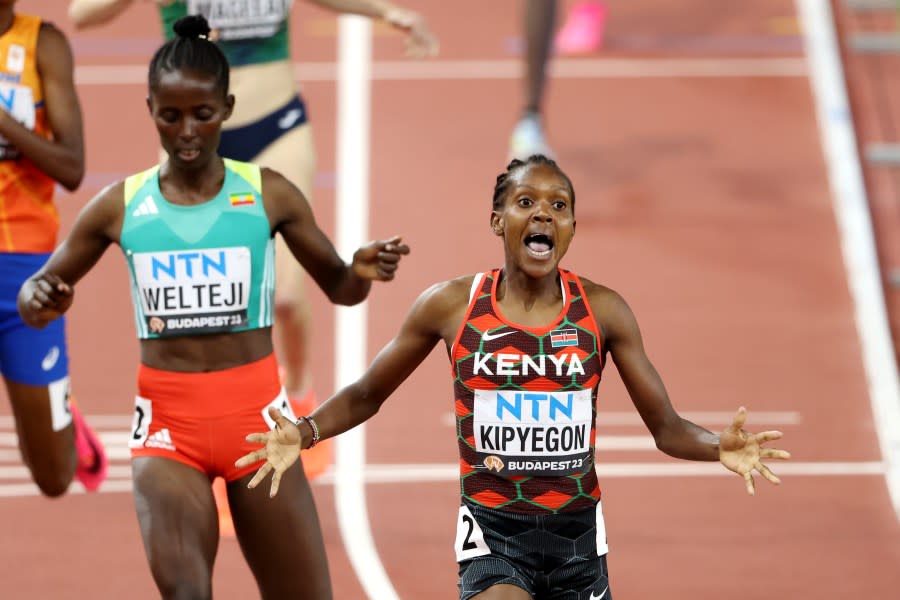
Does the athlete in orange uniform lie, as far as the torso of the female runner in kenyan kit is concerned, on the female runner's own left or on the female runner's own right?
on the female runner's own right

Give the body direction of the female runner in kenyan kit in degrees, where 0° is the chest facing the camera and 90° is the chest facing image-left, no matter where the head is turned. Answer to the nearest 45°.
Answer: approximately 0°

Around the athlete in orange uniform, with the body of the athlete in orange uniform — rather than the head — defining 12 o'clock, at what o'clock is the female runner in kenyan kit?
The female runner in kenyan kit is roughly at 9 o'clock from the athlete in orange uniform.

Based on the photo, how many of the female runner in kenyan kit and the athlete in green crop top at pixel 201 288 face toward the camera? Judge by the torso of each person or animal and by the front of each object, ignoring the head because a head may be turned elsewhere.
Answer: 2

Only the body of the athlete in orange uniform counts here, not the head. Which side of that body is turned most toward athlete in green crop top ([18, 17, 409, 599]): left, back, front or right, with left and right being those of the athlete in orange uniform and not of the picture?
left

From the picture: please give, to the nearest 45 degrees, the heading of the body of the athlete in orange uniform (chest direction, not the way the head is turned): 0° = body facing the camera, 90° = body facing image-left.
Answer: approximately 45°

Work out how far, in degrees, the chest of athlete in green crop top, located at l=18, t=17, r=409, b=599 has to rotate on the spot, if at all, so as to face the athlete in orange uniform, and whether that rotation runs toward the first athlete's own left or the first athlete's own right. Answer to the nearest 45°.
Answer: approximately 135° to the first athlete's own right

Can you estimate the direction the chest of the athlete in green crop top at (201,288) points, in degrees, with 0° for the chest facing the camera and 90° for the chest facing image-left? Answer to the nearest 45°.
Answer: approximately 0°
